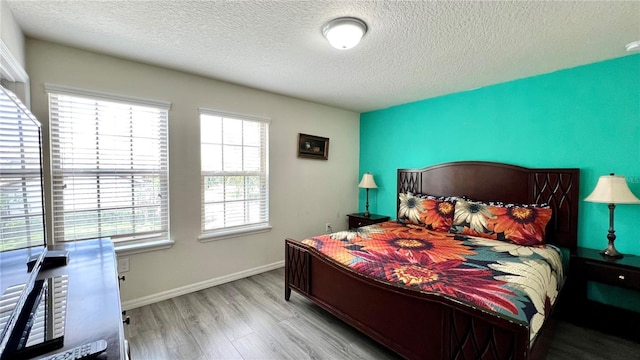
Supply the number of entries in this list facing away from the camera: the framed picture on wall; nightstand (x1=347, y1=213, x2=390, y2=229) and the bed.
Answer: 0

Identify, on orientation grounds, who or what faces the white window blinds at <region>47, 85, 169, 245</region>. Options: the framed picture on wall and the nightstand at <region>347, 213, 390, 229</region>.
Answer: the nightstand

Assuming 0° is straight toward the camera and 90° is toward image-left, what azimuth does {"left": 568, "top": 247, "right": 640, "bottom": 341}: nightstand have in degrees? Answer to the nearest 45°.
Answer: approximately 45°

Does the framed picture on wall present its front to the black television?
no

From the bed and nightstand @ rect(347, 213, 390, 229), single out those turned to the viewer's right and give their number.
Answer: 0

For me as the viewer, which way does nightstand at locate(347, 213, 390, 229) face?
facing the viewer and to the left of the viewer

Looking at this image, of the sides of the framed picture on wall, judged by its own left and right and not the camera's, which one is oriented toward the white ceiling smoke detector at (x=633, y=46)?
front

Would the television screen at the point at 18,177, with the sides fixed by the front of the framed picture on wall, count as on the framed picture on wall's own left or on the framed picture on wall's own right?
on the framed picture on wall's own right

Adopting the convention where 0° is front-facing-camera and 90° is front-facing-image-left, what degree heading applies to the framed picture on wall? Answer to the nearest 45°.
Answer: approximately 315°

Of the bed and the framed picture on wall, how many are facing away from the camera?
0

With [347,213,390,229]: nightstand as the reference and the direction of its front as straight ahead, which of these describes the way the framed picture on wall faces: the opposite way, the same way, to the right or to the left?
to the left

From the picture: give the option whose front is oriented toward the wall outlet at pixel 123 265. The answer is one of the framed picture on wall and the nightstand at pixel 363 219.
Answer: the nightstand

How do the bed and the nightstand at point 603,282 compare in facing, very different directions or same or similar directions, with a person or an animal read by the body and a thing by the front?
same or similar directions

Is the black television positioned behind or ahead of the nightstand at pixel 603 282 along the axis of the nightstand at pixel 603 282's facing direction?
ahead

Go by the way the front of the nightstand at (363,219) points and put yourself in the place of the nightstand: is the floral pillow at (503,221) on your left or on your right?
on your left

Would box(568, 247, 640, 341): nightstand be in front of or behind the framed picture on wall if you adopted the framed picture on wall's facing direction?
in front
